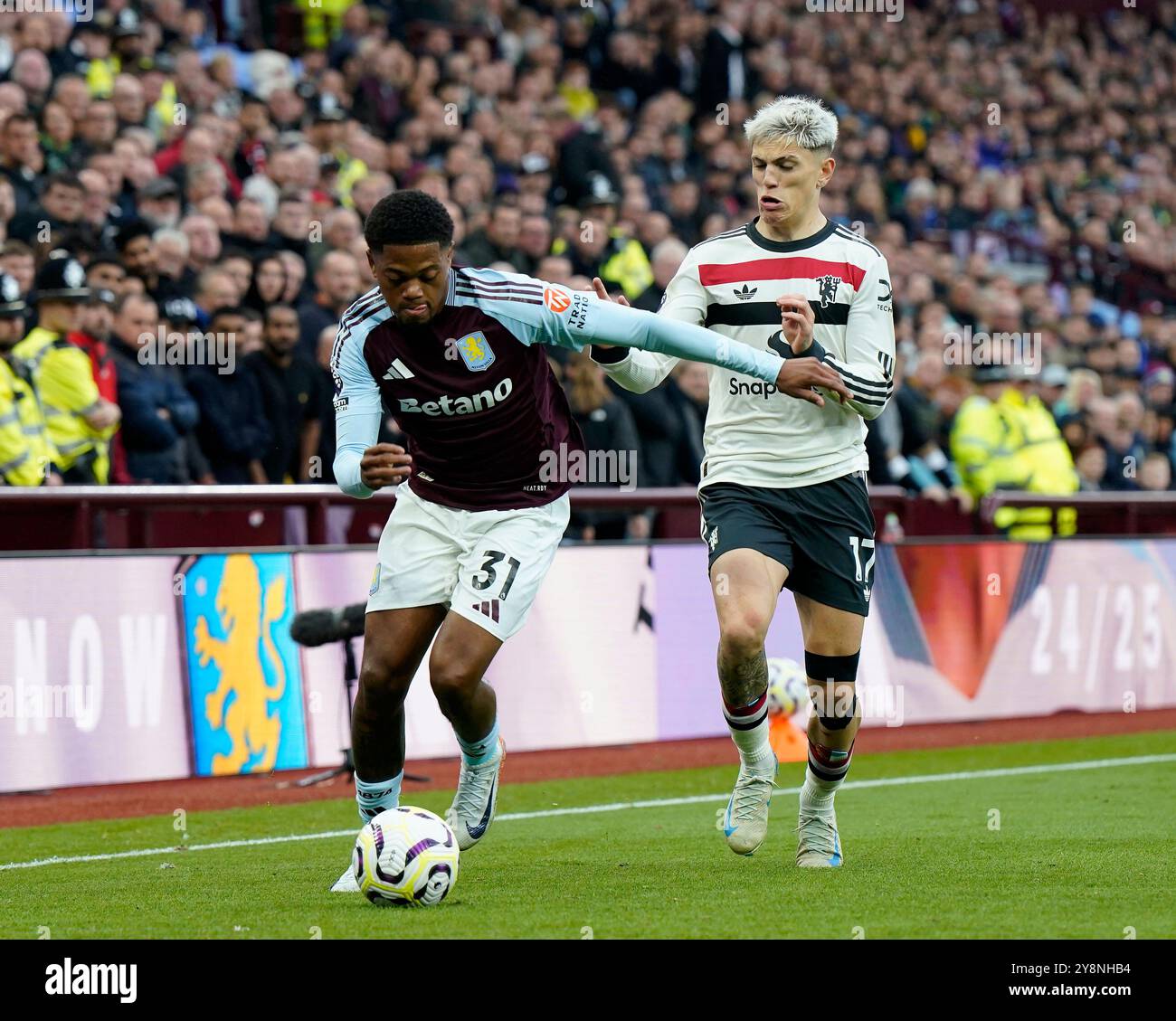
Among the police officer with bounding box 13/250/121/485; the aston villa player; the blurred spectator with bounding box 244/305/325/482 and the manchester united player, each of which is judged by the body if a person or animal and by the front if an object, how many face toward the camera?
3

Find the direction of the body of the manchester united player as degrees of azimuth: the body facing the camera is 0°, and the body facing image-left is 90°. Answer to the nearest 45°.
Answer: approximately 0°

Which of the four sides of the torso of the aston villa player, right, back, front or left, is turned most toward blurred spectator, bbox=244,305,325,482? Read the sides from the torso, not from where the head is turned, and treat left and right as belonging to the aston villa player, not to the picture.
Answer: back

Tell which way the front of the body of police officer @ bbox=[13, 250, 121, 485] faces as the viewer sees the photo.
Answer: to the viewer's right

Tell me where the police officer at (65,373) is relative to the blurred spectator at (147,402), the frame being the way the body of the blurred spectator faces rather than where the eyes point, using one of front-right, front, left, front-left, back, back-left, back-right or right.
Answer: right

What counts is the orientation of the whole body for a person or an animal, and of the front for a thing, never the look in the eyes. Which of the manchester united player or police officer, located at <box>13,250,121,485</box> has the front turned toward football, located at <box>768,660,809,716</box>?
the police officer

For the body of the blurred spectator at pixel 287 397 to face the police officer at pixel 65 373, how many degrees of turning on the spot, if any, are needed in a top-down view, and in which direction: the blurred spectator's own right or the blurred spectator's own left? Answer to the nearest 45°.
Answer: approximately 45° to the blurred spectator's own right

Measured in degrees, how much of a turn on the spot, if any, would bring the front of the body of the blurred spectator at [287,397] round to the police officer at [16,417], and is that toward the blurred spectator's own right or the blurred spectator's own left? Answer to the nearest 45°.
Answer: approximately 45° to the blurred spectator's own right

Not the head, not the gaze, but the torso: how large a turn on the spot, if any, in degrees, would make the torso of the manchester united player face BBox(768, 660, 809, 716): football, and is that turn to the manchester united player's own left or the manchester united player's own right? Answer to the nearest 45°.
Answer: approximately 180°

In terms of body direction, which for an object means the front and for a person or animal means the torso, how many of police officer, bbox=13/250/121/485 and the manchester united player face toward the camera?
1

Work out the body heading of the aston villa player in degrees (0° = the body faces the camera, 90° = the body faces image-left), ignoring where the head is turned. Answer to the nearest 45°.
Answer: approximately 0°

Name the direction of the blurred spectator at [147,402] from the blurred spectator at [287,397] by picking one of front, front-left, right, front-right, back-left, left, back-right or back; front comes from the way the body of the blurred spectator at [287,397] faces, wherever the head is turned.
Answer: front-right
